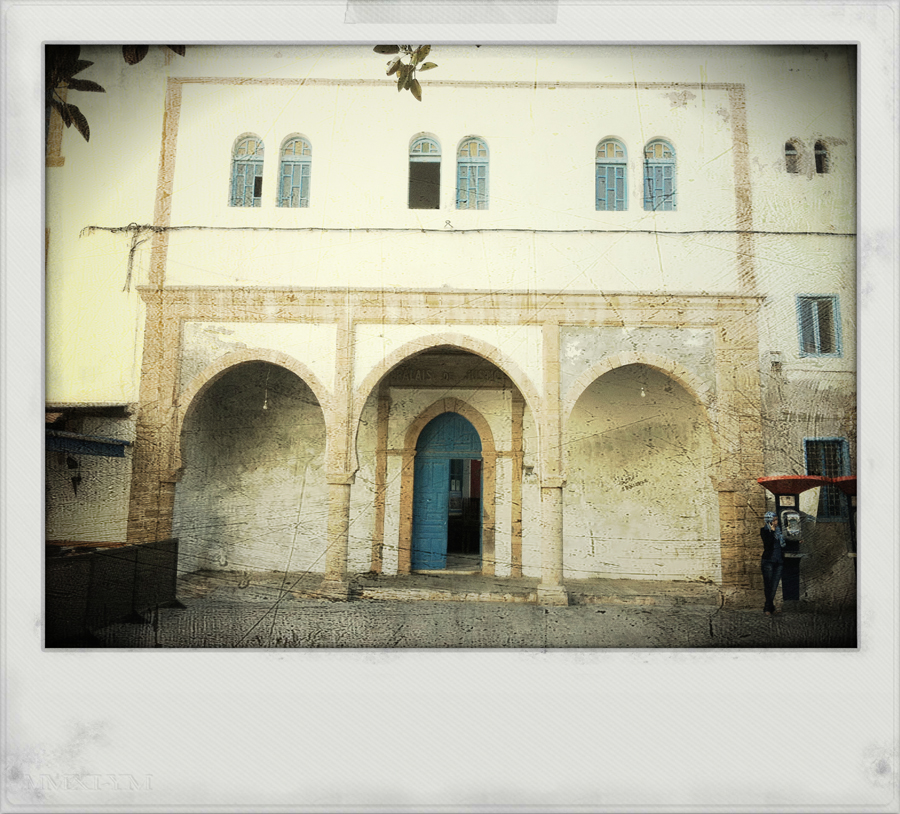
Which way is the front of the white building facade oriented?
toward the camera
